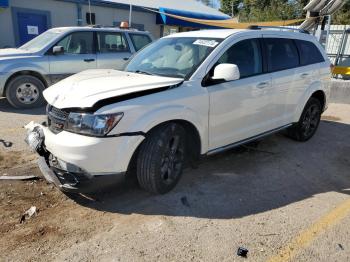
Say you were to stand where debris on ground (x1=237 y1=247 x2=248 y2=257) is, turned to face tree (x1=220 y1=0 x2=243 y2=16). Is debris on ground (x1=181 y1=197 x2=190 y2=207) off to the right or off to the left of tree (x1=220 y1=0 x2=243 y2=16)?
left

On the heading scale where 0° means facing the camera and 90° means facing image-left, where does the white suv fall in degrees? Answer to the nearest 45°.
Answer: approximately 45°

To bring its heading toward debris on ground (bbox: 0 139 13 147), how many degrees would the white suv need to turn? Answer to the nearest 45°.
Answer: approximately 90° to its right

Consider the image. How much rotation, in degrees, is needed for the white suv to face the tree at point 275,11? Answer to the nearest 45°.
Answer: approximately 135° to its right

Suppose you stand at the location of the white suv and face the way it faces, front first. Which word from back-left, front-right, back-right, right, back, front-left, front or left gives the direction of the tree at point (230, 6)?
back-right

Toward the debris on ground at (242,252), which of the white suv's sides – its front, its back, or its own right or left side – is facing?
left
